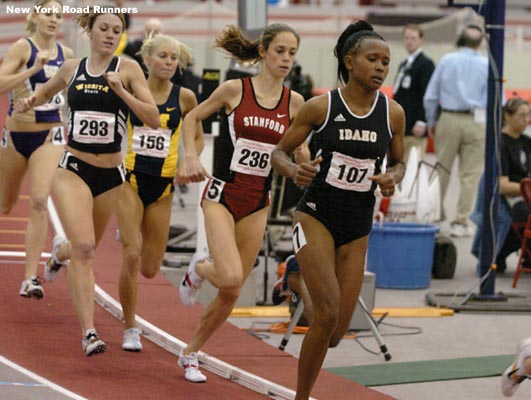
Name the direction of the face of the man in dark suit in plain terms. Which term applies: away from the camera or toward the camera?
toward the camera

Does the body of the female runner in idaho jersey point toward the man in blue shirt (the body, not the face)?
no

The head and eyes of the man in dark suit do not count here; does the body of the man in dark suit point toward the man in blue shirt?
no

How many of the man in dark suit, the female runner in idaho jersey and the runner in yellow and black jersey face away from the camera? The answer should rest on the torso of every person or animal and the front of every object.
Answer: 0

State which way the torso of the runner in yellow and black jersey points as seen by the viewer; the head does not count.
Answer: toward the camera

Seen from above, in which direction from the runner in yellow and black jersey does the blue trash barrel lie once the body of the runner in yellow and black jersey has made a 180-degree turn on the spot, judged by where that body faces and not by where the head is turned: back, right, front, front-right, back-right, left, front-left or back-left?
front-right

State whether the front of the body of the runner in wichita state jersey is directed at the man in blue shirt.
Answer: no

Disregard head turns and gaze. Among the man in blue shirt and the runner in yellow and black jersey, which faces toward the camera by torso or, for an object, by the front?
the runner in yellow and black jersey

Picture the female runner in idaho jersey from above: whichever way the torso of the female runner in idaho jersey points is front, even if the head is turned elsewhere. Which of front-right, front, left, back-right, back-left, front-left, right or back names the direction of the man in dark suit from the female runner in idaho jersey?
back-left

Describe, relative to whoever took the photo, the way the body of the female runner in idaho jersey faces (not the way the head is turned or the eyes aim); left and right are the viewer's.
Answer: facing the viewer and to the right of the viewer
